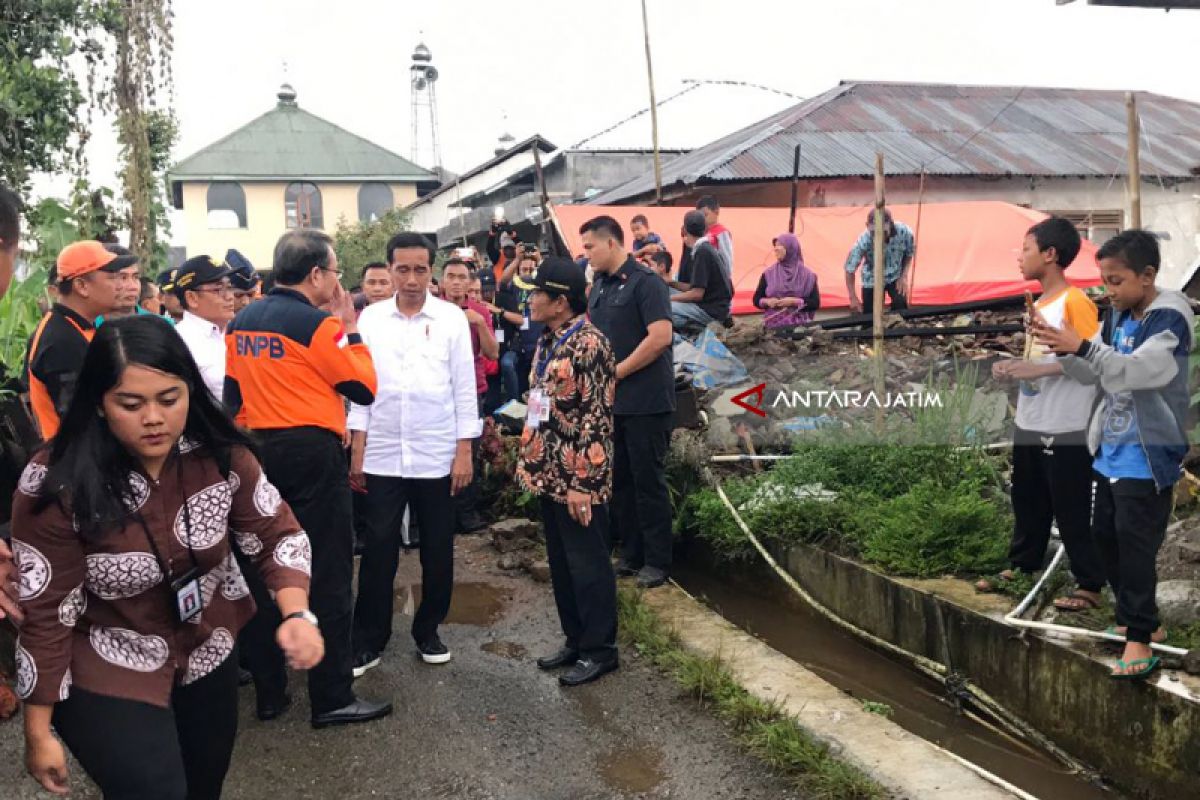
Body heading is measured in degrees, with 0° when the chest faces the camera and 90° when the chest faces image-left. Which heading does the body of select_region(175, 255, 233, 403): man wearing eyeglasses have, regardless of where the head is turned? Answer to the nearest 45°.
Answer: approximately 315°

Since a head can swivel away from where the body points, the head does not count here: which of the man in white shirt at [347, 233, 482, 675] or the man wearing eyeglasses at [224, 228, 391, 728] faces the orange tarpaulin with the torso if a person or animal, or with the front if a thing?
the man wearing eyeglasses

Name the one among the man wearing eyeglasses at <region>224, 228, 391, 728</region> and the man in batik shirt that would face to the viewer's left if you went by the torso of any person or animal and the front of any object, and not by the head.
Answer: the man in batik shirt

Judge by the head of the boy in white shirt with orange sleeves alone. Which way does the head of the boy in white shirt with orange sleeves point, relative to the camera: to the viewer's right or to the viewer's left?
to the viewer's left

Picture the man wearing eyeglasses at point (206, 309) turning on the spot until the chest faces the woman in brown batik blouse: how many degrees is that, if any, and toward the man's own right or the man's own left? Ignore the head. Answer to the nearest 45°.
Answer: approximately 45° to the man's own right

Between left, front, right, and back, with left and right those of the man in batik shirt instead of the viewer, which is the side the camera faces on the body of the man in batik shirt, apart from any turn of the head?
left

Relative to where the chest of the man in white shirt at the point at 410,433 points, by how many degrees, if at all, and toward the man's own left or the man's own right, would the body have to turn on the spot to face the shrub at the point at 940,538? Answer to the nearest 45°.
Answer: approximately 90° to the man's own left

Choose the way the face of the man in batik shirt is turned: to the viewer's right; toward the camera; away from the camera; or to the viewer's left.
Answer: to the viewer's left

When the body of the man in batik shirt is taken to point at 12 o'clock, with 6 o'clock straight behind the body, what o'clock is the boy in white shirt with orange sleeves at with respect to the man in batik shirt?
The boy in white shirt with orange sleeves is roughly at 6 o'clock from the man in batik shirt.

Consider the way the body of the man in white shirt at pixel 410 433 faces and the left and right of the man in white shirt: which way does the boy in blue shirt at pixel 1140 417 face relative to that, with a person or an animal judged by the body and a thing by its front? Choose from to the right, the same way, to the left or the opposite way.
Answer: to the right

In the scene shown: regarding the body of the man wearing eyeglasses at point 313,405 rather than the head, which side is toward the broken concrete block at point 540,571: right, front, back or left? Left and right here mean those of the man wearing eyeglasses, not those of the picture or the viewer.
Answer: front

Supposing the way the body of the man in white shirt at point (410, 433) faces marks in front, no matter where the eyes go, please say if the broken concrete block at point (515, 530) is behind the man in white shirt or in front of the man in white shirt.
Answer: behind
